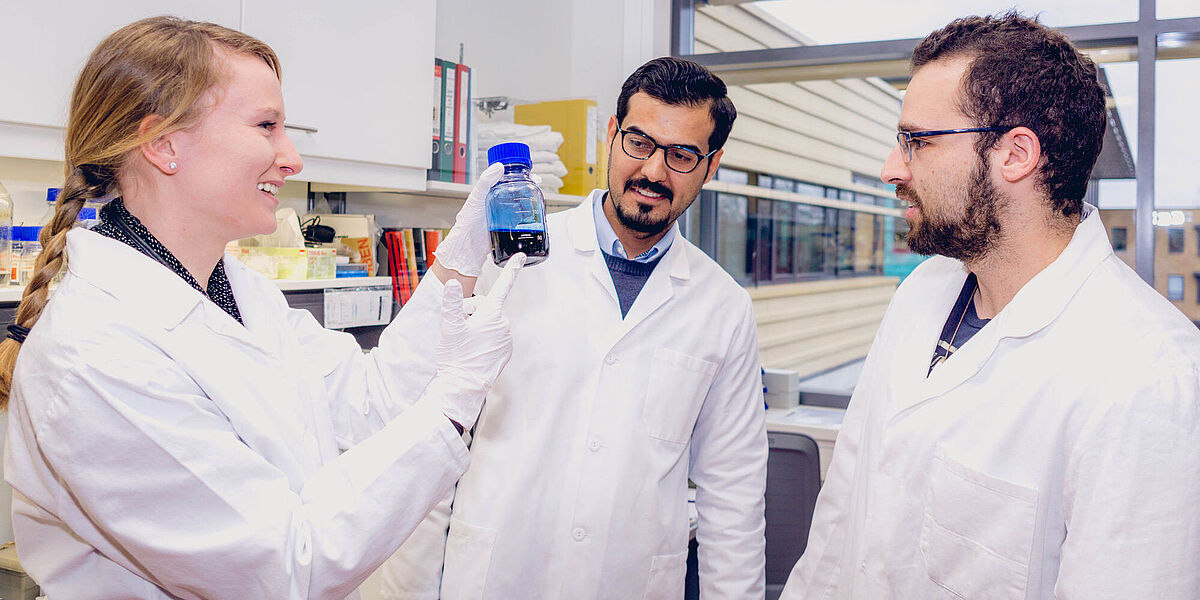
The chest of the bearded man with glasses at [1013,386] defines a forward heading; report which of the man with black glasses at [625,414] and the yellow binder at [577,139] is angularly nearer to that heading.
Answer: the man with black glasses

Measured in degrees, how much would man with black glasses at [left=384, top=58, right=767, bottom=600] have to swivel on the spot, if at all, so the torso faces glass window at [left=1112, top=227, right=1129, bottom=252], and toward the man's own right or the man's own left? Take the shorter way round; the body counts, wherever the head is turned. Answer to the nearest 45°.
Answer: approximately 135° to the man's own left

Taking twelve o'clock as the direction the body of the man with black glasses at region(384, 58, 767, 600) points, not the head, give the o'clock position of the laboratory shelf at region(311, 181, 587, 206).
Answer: The laboratory shelf is roughly at 5 o'clock from the man with black glasses.

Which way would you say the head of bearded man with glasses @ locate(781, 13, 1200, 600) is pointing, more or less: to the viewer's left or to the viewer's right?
to the viewer's left

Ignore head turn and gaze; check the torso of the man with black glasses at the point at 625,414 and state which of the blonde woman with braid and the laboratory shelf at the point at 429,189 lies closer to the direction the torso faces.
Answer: the blonde woman with braid

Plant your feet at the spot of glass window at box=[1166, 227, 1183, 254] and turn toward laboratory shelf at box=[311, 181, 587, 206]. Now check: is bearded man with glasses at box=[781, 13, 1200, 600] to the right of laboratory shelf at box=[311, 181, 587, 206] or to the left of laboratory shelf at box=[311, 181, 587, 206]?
left

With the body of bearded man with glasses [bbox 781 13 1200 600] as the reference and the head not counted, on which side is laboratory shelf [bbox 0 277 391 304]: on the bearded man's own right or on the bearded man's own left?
on the bearded man's own right

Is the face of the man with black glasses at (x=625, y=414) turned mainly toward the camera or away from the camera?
toward the camera

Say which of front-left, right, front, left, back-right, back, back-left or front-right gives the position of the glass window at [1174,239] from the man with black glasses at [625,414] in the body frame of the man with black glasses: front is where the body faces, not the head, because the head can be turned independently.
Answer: back-left

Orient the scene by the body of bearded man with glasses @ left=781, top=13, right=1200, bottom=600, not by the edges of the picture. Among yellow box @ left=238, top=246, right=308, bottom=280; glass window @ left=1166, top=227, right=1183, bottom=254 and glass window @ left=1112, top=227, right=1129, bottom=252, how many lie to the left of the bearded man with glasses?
0

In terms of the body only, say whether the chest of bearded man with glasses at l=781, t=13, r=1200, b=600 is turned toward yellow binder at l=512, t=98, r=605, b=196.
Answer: no

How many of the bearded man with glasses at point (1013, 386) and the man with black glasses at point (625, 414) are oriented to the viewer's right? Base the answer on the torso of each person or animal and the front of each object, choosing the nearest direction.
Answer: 0

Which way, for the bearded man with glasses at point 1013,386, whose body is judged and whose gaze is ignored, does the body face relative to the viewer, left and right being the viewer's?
facing the viewer and to the left of the viewer

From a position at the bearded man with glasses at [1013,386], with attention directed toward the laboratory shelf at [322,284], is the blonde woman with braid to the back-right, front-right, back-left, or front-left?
front-left

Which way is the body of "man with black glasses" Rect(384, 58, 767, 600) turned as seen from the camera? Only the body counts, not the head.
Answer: toward the camera

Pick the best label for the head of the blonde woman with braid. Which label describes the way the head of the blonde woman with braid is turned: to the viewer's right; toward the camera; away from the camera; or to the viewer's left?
to the viewer's right

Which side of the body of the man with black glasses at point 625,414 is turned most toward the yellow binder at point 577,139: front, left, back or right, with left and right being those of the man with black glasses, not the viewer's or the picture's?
back

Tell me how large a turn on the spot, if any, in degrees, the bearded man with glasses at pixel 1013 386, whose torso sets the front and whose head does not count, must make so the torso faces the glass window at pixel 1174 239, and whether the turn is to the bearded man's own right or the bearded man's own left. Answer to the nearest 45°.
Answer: approximately 135° to the bearded man's own right

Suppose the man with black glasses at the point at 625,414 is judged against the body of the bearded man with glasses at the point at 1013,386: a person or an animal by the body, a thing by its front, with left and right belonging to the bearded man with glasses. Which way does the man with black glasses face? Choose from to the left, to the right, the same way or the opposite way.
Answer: to the left
